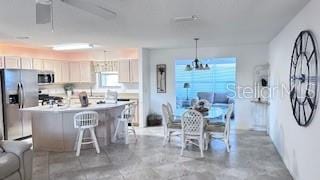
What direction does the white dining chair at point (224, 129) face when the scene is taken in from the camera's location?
facing to the left of the viewer

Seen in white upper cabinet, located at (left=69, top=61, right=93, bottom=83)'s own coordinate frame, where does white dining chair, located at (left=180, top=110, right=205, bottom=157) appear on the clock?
The white dining chair is roughly at 11 o'clock from the white upper cabinet.

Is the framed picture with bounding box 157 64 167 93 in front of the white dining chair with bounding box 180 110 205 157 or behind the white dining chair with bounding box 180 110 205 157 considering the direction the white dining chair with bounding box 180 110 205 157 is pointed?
in front

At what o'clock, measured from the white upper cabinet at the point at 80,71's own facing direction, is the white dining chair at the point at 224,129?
The white dining chair is roughly at 11 o'clock from the white upper cabinet.

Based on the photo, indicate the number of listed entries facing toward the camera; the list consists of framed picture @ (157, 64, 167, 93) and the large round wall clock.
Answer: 1

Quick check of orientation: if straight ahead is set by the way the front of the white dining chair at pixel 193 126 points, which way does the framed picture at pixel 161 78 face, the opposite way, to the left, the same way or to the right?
the opposite way

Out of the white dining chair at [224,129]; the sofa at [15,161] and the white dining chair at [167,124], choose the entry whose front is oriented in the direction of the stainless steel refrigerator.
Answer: the white dining chair at [224,129]

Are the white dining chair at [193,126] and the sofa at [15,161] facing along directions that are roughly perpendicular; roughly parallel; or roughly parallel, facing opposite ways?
roughly perpendicular

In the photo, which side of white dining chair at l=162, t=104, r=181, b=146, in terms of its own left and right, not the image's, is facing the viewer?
right

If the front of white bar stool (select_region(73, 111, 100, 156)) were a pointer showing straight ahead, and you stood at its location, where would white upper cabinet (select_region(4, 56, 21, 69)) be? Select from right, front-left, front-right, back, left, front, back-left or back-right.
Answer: front-left

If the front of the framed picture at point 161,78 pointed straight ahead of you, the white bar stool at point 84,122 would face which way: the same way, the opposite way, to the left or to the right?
the opposite way

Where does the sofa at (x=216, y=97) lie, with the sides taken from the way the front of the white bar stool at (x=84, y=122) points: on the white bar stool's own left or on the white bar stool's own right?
on the white bar stool's own right

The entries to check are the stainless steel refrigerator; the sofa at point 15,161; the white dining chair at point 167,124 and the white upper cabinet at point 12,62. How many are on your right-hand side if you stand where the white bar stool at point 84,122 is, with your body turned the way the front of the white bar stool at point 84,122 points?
1

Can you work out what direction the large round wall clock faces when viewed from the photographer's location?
facing to the left of the viewer

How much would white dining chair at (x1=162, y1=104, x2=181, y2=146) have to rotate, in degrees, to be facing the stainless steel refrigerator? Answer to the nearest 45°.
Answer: approximately 180°
